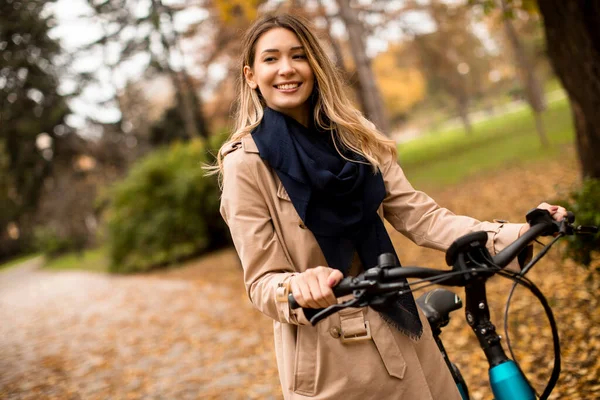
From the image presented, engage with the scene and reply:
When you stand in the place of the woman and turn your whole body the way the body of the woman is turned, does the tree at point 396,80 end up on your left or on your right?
on your left

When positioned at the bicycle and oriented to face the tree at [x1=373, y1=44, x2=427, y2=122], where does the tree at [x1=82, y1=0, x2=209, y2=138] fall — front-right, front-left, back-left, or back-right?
front-left

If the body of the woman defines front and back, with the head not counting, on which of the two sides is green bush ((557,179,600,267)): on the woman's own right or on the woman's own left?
on the woman's own left

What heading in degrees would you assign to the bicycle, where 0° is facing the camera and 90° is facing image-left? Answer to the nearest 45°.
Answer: approximately 315°

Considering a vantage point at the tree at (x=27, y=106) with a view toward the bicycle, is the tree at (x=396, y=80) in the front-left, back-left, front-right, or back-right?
back-left

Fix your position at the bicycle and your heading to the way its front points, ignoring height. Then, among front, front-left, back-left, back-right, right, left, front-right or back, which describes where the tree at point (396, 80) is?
back-left

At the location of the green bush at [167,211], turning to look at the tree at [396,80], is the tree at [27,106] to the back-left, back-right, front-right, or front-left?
front-left

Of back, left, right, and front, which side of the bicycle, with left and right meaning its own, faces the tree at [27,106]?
back

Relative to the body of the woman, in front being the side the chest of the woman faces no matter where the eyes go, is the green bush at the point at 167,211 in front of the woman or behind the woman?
behind

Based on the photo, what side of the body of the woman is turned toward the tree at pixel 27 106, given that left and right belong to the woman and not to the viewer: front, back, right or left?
back
